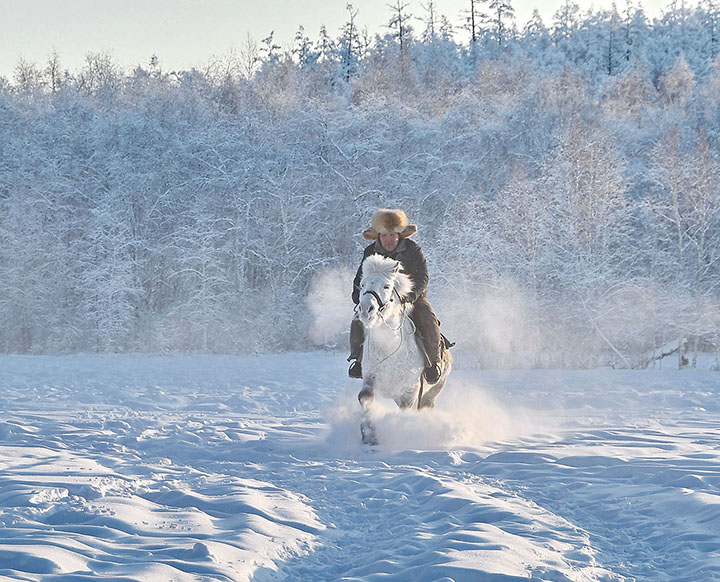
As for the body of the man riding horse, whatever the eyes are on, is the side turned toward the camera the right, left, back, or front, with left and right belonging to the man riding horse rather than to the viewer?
front
